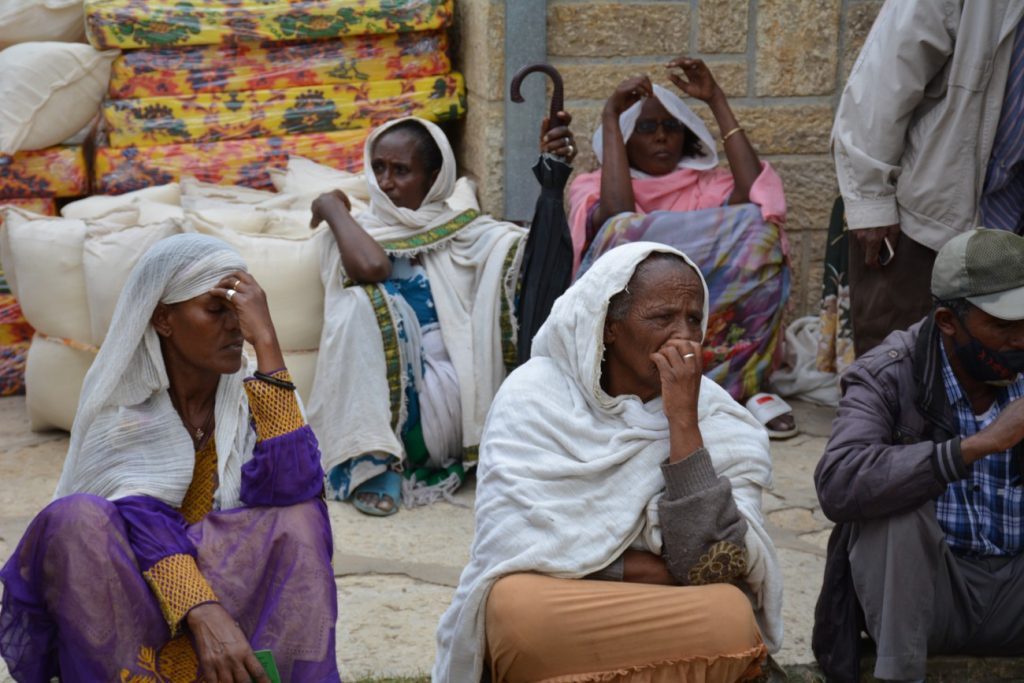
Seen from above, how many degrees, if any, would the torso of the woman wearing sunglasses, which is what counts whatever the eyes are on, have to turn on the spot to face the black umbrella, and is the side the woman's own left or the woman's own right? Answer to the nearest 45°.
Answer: approximately 45° to the woman's own right

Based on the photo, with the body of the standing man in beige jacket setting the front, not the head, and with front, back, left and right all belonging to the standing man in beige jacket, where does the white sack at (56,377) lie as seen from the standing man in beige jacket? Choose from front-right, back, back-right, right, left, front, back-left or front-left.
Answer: back-right

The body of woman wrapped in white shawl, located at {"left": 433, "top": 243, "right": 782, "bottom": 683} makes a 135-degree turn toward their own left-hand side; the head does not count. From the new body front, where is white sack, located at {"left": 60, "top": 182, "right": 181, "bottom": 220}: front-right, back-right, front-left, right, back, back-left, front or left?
front-left

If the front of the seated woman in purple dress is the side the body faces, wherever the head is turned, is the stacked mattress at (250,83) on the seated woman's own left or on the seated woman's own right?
on the seated woman's own left

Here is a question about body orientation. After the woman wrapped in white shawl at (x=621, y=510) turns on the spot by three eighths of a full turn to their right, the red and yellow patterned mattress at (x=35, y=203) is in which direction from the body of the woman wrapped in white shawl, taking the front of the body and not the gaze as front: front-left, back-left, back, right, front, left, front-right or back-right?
front-right

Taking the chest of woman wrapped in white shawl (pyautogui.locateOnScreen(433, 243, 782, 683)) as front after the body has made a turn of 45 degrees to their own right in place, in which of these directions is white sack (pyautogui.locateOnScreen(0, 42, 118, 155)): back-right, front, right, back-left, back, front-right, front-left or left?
back-right

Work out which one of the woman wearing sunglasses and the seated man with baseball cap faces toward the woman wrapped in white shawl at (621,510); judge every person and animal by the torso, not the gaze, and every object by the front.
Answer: the woman wearing sunglasses

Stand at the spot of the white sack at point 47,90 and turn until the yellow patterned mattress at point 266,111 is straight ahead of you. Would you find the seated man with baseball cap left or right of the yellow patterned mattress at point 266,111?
right
